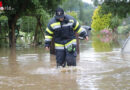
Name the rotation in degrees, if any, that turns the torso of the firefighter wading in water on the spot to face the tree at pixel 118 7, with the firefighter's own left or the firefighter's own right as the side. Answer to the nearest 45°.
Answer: approximately 180°

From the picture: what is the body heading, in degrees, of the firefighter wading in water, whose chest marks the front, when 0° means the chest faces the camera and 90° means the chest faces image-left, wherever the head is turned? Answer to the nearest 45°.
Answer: approximately 0°
